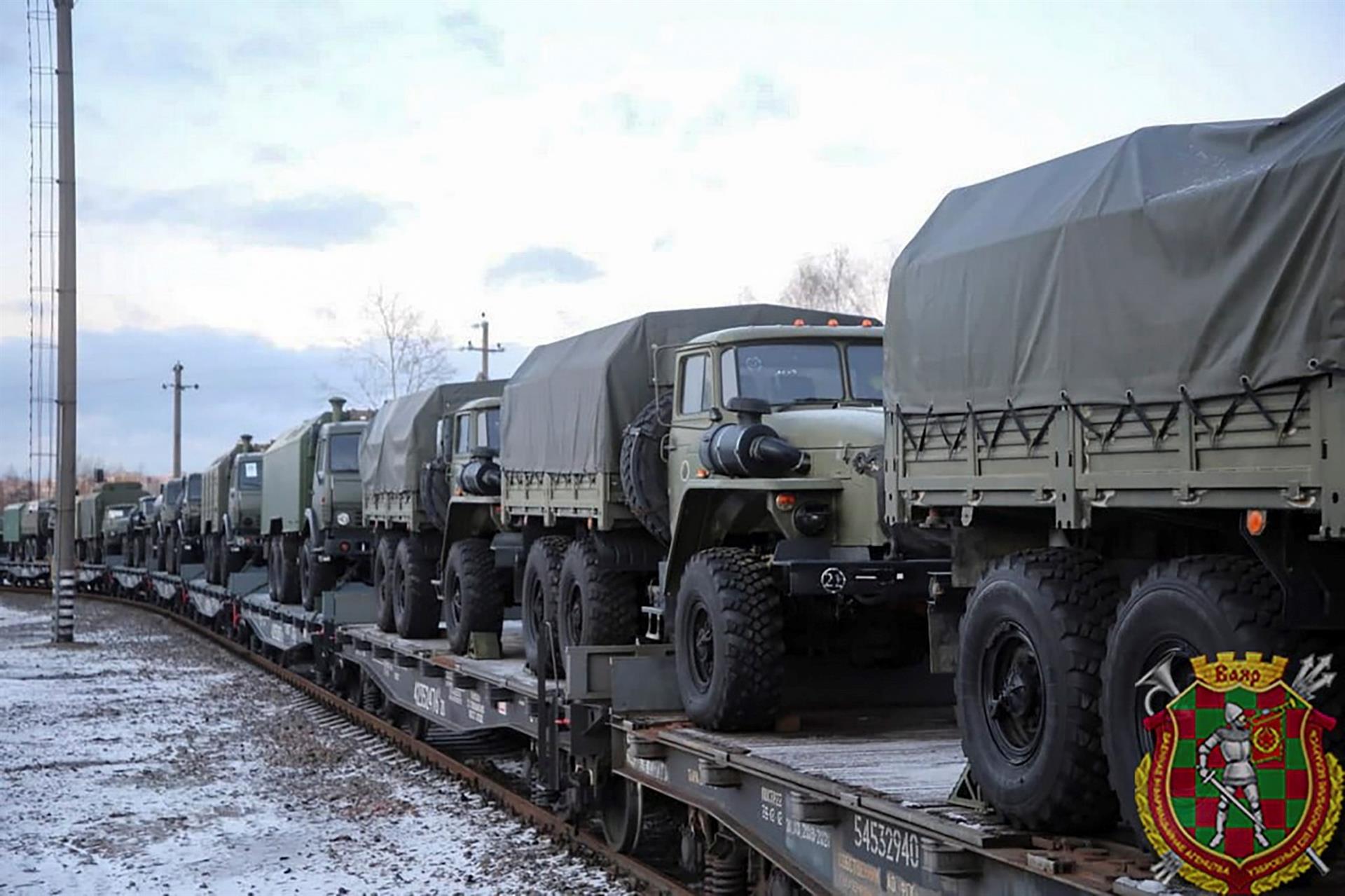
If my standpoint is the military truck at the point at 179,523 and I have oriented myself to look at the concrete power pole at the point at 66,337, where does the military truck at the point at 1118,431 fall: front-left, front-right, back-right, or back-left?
front-left

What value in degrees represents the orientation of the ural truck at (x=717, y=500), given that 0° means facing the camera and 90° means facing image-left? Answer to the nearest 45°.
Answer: approximately 315°

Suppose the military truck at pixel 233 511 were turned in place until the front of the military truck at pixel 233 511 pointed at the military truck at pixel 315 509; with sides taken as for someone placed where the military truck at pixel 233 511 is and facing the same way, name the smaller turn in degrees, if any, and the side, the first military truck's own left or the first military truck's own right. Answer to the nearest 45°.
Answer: approximately 45° to the first military truck's own right

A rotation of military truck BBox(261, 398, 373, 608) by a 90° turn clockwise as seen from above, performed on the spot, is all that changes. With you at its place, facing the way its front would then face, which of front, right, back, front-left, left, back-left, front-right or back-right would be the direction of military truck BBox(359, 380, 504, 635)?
front-left

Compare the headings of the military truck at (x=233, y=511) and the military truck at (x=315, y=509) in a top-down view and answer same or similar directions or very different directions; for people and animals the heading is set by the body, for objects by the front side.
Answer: same or similar directions

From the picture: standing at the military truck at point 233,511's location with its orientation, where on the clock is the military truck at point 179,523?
the military truck at point 179,523 is roughly at 7 o'clock from the military truck at point 233,511.

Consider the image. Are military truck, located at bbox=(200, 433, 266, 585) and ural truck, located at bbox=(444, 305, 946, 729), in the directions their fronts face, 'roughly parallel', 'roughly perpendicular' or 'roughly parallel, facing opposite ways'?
roughly parallel

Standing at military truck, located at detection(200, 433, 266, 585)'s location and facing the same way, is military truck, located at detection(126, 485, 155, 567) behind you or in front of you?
behind

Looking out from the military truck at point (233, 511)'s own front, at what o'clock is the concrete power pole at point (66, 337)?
The concrete power pole is roughly at 3 o'clock from the military truck.

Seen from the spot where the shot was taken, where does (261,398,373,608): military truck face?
facing the viewer and to the right of the viewer

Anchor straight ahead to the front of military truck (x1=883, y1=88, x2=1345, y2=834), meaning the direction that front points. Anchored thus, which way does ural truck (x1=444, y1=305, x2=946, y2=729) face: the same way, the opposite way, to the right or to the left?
the same way

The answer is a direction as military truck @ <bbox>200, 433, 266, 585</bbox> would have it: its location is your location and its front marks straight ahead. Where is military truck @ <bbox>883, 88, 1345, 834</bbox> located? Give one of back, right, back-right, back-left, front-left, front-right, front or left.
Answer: front-right

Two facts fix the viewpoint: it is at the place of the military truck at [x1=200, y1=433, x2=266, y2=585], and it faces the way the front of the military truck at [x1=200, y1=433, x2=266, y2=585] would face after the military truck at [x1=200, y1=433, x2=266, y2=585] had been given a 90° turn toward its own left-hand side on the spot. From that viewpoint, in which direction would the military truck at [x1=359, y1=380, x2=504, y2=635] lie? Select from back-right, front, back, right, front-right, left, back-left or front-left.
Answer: back-right

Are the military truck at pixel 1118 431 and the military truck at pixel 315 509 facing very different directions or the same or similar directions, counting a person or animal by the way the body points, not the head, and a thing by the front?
same or similar directions

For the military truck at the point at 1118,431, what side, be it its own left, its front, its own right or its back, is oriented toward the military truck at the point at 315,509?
back

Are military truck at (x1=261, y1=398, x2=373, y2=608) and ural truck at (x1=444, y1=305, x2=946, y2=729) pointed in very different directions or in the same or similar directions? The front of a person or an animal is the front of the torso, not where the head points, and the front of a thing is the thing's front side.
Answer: same or similar directions
